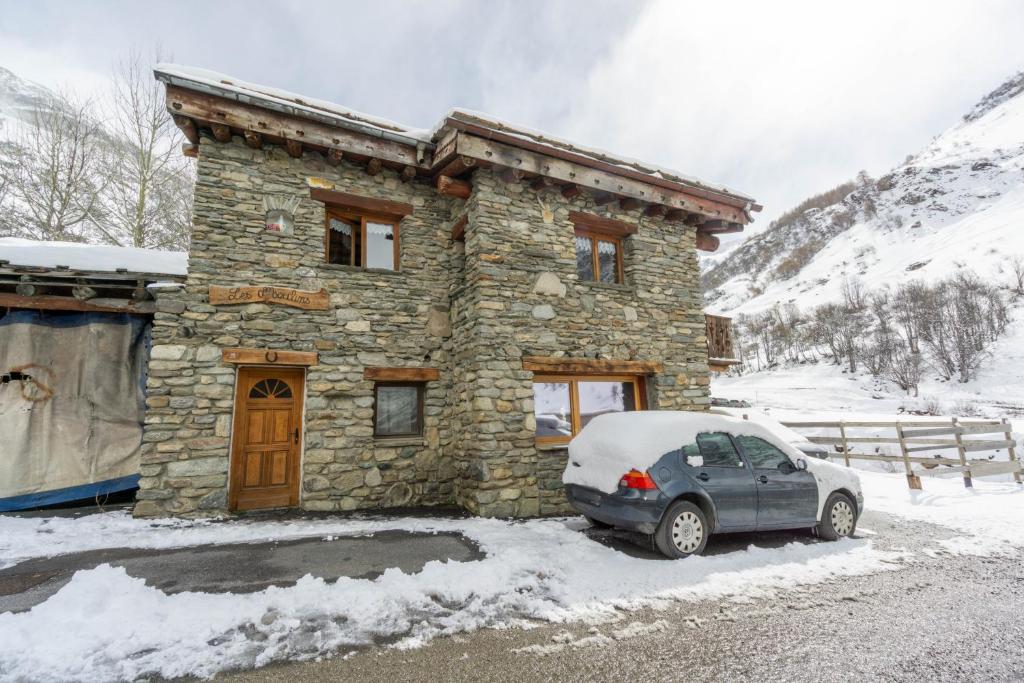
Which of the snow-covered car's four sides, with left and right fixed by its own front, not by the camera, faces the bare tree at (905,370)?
front

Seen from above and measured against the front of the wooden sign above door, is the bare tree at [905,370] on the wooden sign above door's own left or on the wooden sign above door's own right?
on the wooden sign above door's own left

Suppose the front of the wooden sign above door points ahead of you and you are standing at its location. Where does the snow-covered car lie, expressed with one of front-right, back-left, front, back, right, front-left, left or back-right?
front-left

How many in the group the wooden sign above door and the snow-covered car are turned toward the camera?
1

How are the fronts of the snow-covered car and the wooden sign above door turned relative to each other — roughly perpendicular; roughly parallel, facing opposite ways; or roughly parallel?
roughly perpendicular

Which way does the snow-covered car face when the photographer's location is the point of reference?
facing away from the viewer and to the right of the viewer

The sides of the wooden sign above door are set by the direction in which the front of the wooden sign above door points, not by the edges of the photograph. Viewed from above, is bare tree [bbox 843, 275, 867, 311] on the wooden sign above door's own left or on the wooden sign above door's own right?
on the wooden sign above door's own left

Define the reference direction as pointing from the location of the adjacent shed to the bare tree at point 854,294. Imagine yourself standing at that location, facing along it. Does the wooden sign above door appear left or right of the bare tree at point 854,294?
right

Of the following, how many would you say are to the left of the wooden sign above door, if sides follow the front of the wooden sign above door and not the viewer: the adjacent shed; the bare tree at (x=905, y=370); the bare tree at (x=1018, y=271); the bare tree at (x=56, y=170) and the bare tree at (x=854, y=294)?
3

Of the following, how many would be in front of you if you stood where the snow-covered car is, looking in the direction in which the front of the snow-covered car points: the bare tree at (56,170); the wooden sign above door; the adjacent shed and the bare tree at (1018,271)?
1

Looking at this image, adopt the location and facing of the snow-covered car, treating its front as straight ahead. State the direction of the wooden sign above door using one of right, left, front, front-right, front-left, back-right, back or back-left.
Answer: back-left

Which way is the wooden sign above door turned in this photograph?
toward the camera

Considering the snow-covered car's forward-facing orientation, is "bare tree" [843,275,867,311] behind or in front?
in front

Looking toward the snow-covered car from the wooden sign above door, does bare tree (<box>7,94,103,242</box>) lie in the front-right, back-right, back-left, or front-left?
back-left
